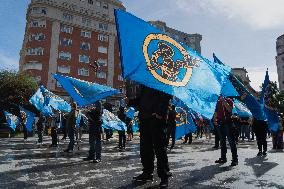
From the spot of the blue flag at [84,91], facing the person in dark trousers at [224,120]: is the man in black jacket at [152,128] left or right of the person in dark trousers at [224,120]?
right

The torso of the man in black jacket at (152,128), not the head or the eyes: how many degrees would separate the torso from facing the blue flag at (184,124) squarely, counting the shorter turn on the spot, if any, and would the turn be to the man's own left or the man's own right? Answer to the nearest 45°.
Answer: approximately 135° to the man's own right

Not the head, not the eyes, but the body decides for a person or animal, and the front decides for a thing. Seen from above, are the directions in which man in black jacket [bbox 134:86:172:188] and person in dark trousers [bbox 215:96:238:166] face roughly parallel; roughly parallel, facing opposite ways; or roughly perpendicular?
roughly parallel

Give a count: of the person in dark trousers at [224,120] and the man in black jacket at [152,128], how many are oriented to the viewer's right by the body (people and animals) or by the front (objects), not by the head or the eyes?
0
